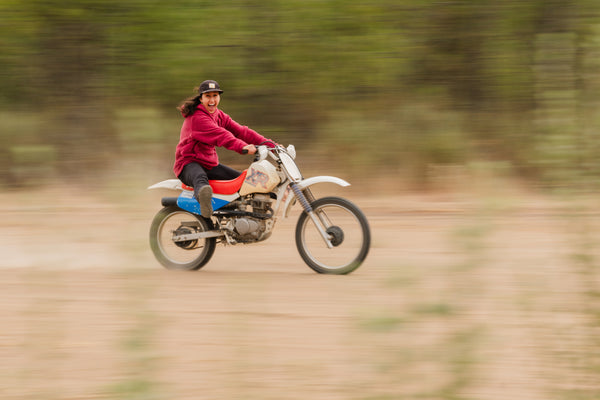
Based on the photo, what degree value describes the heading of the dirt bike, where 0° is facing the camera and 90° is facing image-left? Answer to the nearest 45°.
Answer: approximately 270°
